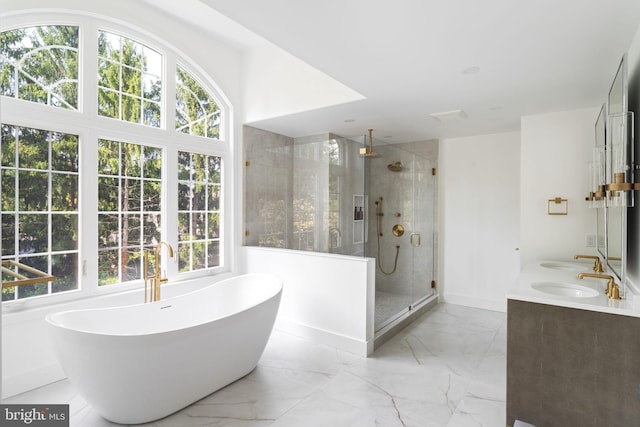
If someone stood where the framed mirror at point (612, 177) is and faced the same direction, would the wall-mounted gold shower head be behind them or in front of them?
in front

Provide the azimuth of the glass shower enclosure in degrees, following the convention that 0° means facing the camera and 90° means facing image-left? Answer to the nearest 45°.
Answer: approximately 315°

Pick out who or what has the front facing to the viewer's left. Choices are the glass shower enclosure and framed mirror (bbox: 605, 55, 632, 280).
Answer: the framed mirror

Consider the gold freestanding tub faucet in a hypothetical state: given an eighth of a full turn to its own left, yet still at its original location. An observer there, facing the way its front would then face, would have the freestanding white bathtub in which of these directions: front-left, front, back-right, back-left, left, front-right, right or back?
right

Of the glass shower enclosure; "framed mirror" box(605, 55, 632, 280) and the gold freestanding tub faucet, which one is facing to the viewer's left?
the framed mirror

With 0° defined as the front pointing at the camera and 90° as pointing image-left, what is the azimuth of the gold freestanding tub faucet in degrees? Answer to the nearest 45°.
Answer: approximately 315°

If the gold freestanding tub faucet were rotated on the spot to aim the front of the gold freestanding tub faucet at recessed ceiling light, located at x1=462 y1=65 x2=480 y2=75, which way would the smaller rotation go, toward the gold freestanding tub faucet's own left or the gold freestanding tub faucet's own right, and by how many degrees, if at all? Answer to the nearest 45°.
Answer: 0° — it already faces it

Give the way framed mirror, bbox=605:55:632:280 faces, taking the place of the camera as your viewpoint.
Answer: facing to the left of the viewer

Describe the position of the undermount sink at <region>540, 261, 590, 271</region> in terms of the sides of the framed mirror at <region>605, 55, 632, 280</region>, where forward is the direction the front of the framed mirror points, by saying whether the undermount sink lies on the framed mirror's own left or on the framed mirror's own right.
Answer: on the framed mirror's own right

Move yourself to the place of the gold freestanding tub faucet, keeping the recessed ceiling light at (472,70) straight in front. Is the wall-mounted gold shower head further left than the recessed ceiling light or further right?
left

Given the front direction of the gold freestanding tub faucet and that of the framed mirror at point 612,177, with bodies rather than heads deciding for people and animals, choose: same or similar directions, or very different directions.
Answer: very different directions

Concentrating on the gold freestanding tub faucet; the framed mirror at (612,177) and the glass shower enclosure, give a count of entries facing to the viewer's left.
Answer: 1

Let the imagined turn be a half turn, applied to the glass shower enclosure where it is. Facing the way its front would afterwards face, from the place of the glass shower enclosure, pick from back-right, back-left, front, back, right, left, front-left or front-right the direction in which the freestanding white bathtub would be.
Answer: left
